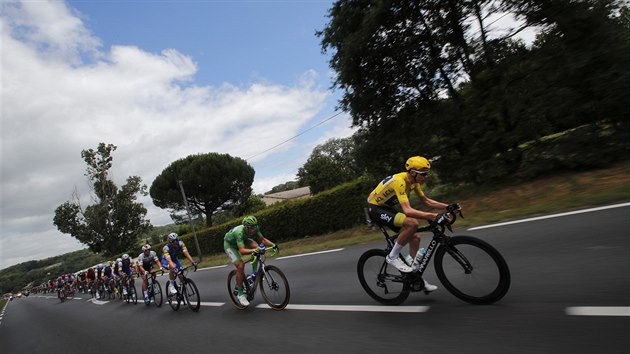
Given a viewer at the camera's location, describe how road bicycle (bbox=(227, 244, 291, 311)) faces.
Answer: facing the viewer and to the right of the viewer

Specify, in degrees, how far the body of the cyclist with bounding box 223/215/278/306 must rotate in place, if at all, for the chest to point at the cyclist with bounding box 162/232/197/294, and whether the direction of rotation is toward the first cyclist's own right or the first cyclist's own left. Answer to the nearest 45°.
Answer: approximately 180°

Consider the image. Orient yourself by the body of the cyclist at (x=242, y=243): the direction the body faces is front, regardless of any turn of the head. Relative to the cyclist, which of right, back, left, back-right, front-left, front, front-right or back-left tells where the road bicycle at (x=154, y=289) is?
back

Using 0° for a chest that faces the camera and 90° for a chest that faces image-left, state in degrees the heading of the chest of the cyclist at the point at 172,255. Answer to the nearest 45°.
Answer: approximately 315°

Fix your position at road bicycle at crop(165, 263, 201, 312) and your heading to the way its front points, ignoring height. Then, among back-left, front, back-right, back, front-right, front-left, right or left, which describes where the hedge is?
left

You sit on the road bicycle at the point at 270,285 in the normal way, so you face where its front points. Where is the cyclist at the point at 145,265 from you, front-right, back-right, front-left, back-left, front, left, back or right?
back

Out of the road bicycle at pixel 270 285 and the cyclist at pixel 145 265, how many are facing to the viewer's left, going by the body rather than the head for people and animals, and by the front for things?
0

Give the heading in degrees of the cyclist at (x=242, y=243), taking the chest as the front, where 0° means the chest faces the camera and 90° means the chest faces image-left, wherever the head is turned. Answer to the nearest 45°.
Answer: approximately 315°

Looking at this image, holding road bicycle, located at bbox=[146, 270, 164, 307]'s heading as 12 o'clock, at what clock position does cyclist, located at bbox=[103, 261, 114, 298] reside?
The cyclist is roughly at 7 o'clock from the road bicycle.
